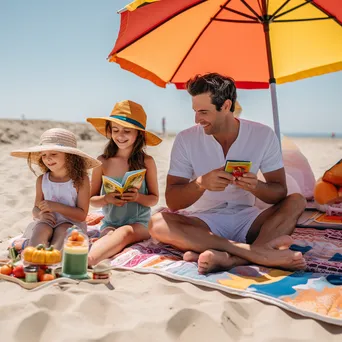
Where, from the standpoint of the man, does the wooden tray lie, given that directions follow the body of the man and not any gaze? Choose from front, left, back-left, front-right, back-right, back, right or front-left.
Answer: front-right

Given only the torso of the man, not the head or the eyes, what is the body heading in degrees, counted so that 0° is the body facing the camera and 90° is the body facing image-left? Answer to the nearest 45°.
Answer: approximately 0°

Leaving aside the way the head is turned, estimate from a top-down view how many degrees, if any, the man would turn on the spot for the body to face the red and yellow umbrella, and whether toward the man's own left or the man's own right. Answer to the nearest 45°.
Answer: approximately 180°

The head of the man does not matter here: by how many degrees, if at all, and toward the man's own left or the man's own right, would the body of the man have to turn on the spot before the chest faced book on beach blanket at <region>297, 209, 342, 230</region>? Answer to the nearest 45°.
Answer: approximately 135° to the man's own left
